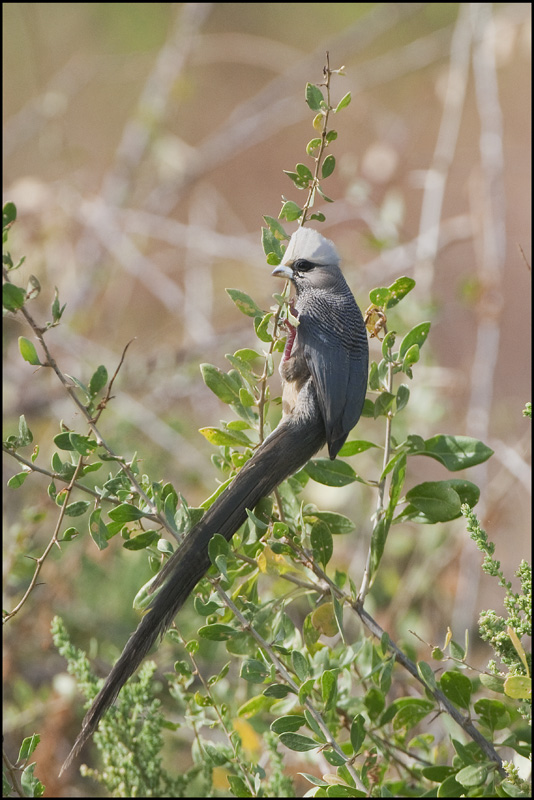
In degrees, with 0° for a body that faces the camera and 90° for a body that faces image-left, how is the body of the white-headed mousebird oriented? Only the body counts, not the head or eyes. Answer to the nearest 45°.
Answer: approximately 90°
